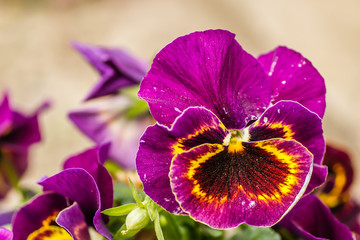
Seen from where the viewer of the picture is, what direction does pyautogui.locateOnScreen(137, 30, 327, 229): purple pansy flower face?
facing the viewer
